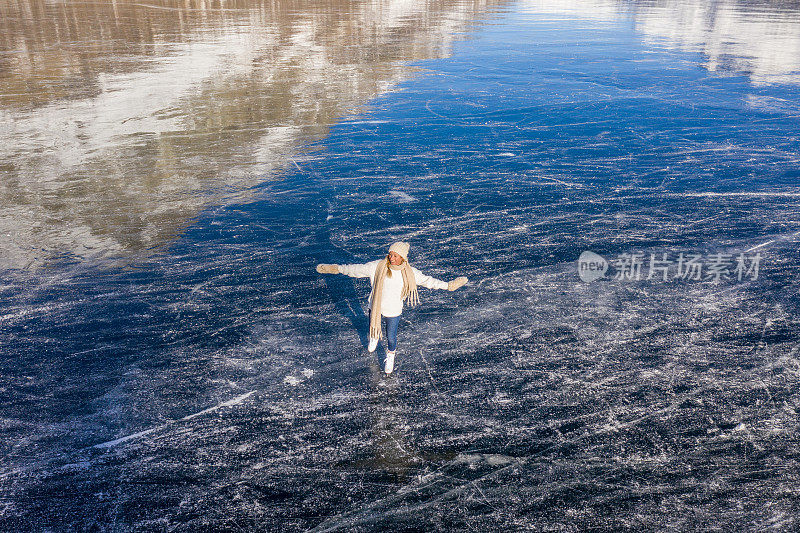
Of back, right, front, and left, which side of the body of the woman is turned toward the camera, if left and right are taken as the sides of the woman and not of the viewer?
front
